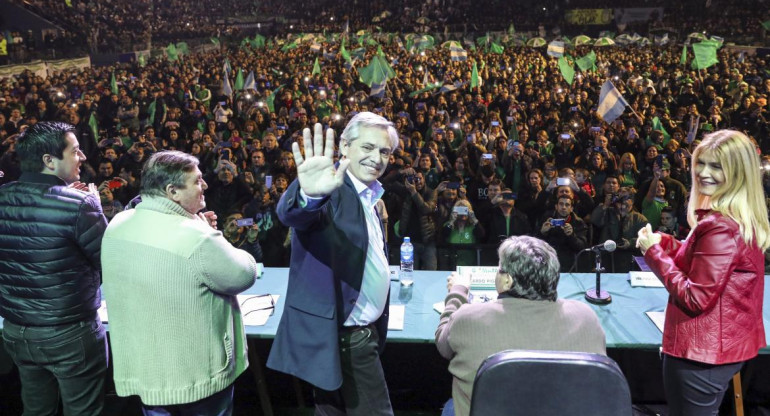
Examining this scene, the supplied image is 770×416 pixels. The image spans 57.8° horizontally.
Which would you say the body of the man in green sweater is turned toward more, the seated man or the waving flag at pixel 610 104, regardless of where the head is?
the waving flag

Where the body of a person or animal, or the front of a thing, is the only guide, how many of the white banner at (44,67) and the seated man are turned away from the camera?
1

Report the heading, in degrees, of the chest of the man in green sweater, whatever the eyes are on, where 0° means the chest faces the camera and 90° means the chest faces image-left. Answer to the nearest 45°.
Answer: approximately 225°

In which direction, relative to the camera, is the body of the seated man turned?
away from the camera

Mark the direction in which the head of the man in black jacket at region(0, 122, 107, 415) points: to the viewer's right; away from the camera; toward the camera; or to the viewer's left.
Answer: to the viewer's right

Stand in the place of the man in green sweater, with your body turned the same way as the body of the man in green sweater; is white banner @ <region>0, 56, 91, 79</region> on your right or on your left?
on your left

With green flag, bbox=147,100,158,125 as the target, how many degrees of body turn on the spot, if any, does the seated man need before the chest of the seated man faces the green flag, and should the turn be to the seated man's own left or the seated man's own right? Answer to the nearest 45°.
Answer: approximately 45° to the seated man's own left
